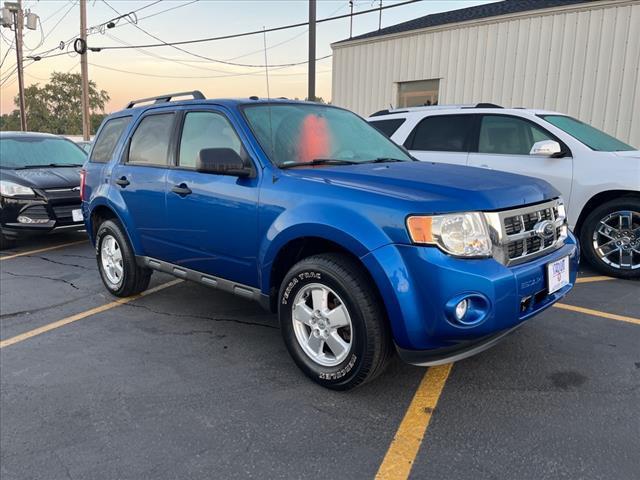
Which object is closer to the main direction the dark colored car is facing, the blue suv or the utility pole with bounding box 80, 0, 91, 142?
the blue suv

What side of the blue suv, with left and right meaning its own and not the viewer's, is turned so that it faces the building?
left

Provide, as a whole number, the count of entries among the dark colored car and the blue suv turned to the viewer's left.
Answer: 0

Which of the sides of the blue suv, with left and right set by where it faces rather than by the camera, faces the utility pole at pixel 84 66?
back

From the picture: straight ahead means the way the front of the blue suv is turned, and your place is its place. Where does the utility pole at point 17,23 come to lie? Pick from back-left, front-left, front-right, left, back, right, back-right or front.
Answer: back

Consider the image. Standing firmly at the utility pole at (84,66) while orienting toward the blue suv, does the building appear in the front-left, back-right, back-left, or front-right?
front-left

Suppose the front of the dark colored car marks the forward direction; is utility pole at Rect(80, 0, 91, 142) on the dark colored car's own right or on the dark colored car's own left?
on the dark colored car's own left

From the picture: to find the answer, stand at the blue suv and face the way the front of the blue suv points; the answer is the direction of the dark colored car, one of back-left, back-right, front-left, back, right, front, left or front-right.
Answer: back

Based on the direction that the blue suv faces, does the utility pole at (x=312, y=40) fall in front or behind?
behind

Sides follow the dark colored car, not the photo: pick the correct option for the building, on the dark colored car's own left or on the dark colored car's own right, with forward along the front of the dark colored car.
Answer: on the dark colored car's own left

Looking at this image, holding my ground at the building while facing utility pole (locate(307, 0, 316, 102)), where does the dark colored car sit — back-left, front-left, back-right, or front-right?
front-left
